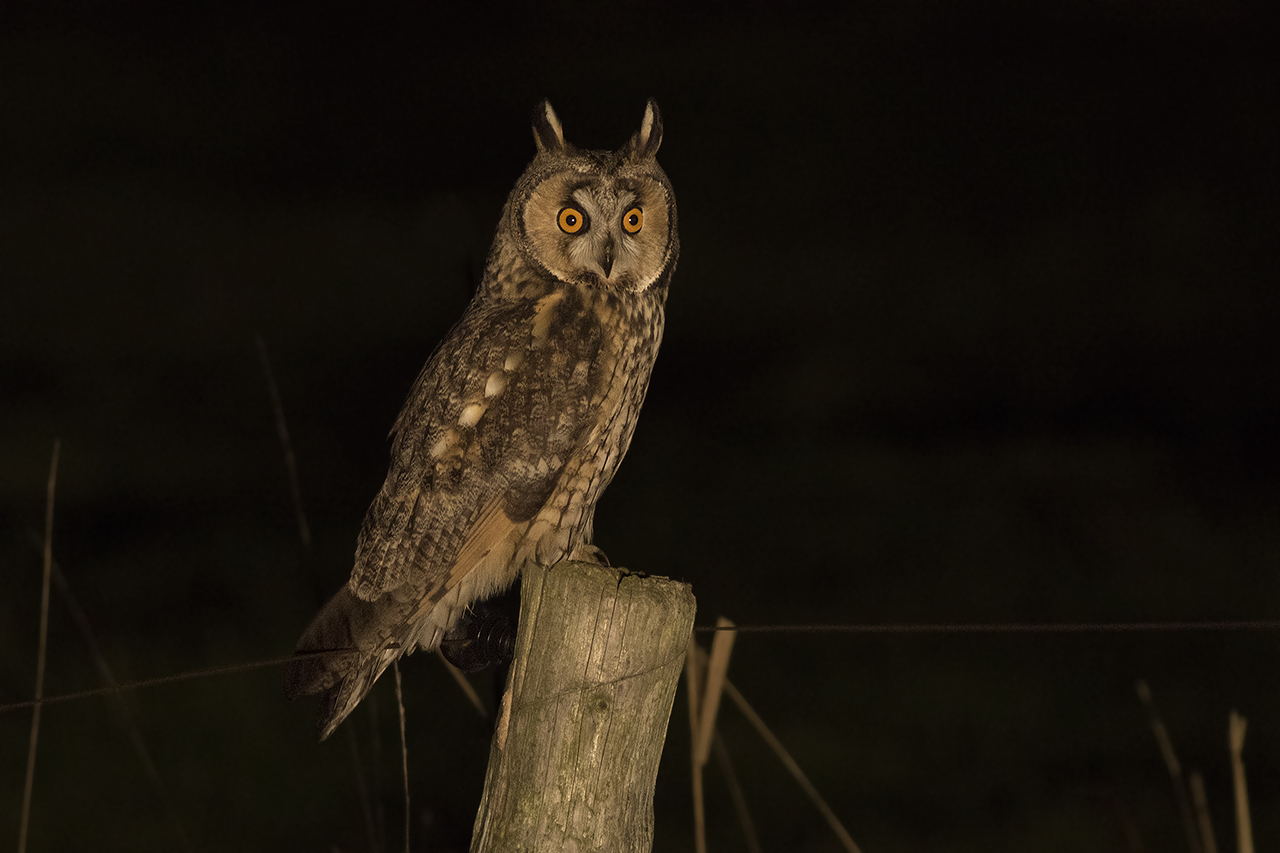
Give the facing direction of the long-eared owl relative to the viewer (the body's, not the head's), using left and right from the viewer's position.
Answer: facing to the right of the viewer

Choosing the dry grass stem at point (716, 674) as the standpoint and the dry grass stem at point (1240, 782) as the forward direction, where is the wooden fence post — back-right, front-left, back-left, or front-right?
back-right

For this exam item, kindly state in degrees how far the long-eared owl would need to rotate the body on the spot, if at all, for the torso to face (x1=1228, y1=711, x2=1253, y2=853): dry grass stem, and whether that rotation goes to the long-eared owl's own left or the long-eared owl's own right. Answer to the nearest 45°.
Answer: approximately 45° to the long-eared owl's own left
